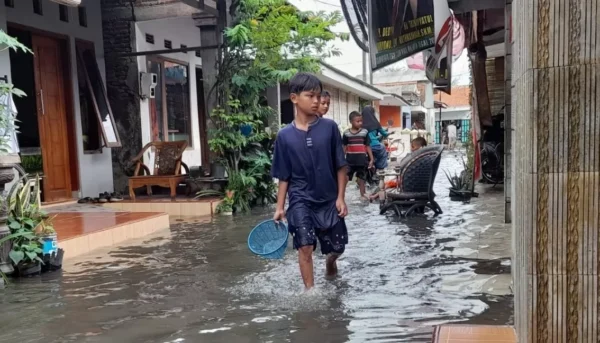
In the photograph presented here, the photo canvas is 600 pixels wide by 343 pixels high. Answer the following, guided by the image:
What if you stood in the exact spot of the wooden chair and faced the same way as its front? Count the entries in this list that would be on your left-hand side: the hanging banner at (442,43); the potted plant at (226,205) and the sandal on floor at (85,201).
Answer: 2

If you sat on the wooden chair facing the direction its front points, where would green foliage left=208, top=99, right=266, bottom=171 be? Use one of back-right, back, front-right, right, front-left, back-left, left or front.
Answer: left

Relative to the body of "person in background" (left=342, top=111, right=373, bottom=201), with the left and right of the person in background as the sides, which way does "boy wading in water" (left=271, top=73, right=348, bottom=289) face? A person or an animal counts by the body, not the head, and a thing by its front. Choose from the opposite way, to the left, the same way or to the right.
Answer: the same way

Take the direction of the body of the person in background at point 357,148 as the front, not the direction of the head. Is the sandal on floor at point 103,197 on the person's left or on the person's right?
on the person's right

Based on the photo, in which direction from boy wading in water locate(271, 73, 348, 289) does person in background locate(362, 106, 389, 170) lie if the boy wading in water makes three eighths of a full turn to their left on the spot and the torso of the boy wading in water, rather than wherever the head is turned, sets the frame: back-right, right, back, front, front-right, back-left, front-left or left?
front-left

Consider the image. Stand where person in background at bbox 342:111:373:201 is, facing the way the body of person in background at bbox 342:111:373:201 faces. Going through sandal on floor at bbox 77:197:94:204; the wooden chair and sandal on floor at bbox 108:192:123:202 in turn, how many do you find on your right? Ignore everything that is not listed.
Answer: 3

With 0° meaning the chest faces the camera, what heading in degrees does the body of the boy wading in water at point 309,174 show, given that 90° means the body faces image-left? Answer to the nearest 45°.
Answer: approximately 0°

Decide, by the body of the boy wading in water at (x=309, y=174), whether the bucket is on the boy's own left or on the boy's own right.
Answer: on the boy's own right

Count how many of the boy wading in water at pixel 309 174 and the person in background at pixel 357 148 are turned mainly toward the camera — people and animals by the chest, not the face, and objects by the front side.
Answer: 2

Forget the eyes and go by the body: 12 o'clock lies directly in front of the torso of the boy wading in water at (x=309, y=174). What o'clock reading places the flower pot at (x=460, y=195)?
The flower pot is roughly at 7 o'clock from the boy wading in water.

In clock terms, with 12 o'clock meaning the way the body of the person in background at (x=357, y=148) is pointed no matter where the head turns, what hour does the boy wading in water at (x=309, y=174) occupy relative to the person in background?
The boy wading in water is roughly at 12 o'clock from the person in background.

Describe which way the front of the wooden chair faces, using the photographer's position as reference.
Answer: facing the viewer and to the left of the viewer

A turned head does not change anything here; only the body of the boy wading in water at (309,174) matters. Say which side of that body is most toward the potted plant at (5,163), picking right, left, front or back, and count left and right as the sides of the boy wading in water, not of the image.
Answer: right

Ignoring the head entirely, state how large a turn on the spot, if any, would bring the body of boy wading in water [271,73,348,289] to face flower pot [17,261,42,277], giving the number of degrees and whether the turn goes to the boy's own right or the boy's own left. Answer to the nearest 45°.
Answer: approximately 90° to the boy's own right

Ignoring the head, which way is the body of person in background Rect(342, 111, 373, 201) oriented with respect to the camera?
toward the camera
